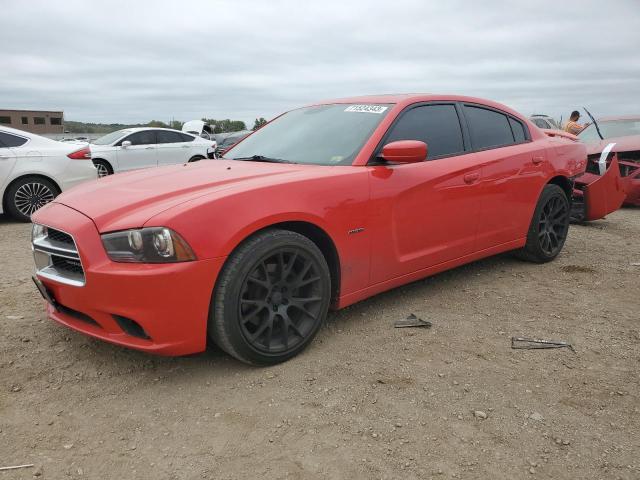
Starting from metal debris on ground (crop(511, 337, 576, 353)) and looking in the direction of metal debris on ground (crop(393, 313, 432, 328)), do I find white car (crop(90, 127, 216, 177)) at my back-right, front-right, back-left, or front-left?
front-right

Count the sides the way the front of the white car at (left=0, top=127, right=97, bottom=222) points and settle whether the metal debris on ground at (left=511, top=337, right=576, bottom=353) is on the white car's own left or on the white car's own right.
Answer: on the white car's own left

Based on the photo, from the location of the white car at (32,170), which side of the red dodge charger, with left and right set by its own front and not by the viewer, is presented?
right

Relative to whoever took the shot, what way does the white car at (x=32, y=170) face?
facing to the left of the viewer

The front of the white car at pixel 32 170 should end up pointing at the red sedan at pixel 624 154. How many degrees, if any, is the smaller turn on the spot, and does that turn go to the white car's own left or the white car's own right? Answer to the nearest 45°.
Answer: approximately 180°

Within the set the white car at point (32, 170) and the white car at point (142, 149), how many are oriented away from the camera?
0

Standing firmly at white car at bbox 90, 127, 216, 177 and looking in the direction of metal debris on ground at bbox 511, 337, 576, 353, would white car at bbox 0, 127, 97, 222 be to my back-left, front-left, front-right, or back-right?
front-right

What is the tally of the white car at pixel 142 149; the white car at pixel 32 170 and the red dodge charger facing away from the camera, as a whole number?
0

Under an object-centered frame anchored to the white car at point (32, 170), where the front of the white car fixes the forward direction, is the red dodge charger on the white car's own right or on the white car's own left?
on the white car's own left

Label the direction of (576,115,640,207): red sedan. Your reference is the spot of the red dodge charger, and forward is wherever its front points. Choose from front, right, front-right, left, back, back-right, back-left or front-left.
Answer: back

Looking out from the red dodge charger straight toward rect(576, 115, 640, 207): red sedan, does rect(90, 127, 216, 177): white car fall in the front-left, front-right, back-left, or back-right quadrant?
front-left

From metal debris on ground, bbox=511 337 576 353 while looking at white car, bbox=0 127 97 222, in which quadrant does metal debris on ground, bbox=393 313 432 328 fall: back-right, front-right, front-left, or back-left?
front-left

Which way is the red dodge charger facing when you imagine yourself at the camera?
facing the viewer and to the left of the viewer
